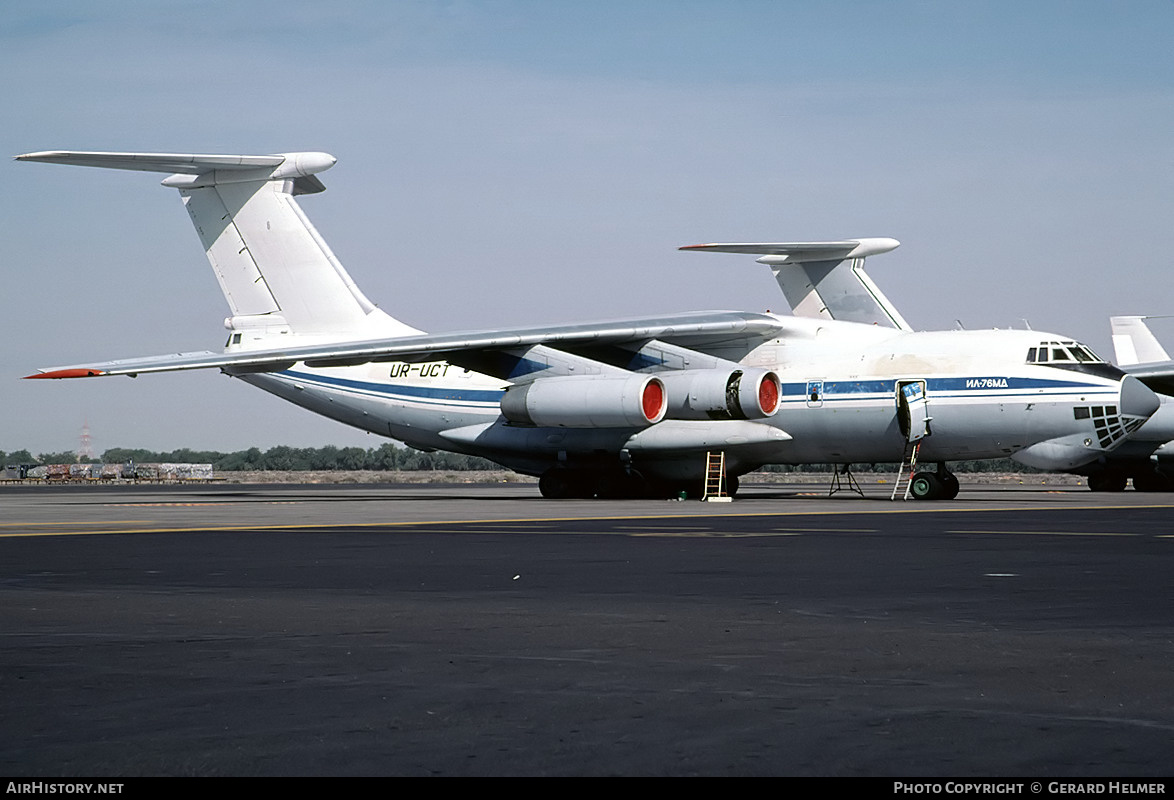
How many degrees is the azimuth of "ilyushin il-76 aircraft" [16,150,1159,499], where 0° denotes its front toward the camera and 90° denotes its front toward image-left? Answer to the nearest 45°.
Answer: approximately 315°
